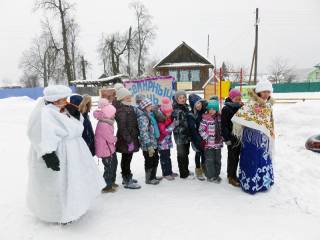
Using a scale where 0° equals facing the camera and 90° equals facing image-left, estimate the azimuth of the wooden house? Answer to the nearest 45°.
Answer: approximately 0°

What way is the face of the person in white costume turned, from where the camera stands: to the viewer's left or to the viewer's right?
to the viewer's right

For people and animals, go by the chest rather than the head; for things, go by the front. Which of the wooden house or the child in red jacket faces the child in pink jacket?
the wooden house

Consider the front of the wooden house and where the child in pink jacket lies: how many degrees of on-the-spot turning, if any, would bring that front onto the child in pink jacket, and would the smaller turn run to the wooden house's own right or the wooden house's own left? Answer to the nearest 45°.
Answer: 0° — it already faces them

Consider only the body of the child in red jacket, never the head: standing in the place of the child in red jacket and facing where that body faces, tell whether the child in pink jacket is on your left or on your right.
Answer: on your right
